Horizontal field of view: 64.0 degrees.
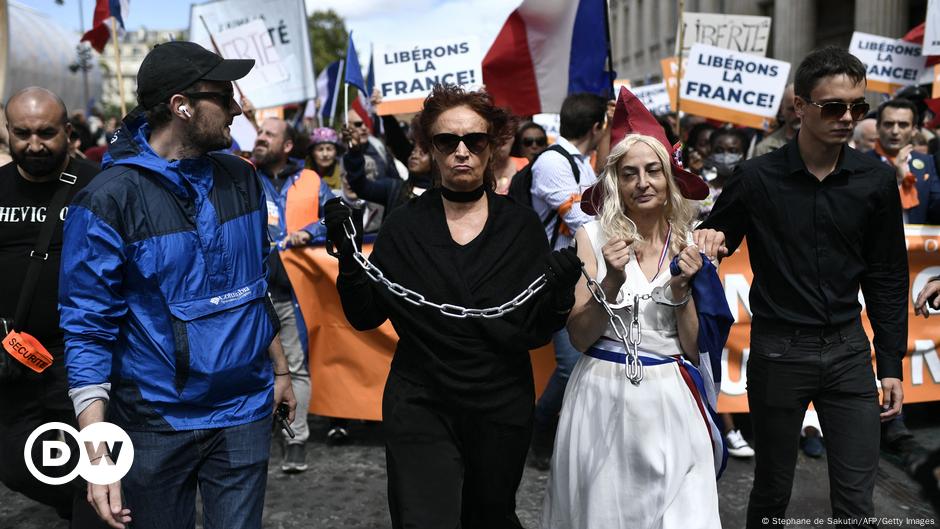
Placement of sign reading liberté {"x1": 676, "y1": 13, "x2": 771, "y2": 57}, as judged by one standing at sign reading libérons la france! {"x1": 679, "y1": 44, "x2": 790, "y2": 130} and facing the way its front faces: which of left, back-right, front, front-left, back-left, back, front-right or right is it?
back

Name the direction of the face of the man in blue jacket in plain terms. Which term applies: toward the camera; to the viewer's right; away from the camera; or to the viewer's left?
to the viewer's right

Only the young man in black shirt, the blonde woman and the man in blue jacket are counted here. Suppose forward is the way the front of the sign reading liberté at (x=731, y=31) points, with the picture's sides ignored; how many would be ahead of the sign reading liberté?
3

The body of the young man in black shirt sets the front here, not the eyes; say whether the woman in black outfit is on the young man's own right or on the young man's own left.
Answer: on the young man's own right

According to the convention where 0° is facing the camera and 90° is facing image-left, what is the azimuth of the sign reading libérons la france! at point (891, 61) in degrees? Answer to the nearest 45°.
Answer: approximately 0°

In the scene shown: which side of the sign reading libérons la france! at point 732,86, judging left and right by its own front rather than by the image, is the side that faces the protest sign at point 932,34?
left

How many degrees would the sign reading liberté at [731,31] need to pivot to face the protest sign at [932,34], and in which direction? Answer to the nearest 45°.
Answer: approximately 45° to its left

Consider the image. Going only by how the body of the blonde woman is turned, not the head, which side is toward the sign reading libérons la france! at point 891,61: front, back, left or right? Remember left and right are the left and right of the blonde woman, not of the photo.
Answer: back

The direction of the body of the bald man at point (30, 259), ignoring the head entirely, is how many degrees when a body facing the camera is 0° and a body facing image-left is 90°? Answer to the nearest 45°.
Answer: approximately 0°
